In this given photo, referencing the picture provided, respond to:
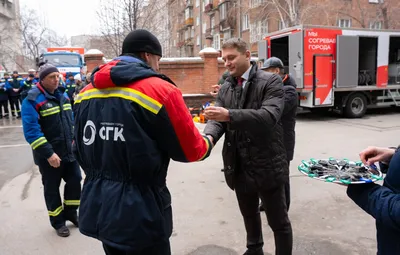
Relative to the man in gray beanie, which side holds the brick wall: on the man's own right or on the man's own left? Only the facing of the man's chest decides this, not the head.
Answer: on the man's own left

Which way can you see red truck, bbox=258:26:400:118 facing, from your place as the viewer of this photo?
facing away from the viewer and to the right of the viewer

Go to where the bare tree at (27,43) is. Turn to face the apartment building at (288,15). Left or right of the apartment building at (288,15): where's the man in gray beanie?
right

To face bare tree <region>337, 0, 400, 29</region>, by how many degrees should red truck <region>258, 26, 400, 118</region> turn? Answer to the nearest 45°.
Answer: approximately 45° to its left

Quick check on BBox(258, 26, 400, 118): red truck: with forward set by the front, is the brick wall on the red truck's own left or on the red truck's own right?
on the red truck's own left

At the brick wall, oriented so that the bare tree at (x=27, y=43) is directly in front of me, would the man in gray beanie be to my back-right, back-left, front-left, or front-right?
back-left

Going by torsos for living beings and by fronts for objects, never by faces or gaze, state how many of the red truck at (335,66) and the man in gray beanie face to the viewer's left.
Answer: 0

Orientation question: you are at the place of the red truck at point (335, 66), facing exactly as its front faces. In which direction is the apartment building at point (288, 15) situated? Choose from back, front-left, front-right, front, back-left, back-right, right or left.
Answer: front-left

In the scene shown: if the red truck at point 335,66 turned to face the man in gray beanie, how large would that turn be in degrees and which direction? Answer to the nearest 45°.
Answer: approximately 135° to its right
